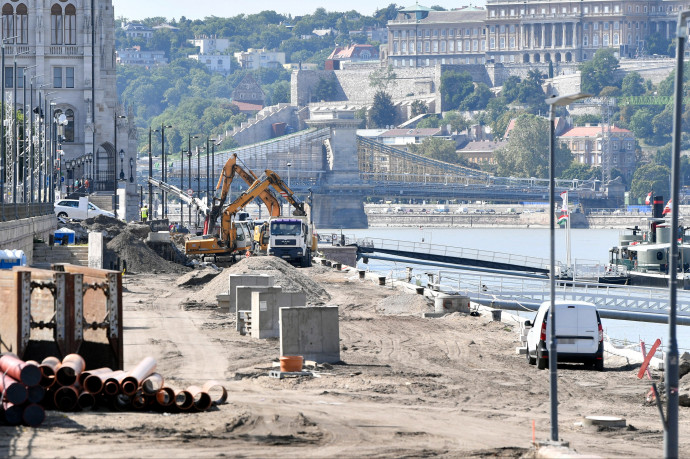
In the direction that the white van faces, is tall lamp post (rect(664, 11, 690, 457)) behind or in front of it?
behind

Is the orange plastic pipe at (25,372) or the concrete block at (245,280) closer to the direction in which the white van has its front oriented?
the concrete block

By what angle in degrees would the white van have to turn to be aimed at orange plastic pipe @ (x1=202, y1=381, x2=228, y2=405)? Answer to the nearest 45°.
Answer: approximately 135° to its left

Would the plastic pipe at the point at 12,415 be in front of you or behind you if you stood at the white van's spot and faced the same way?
behind

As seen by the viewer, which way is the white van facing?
away from the camera

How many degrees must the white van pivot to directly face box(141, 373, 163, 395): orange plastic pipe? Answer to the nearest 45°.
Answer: approximately 135° to its left

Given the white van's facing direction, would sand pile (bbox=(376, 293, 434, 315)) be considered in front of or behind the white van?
in front

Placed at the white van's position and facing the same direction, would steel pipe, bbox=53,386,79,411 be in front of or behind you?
behind

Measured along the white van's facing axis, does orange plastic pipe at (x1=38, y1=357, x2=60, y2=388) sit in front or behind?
behind

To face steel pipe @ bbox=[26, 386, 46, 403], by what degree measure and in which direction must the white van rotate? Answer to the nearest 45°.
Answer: approximately 135° to its left

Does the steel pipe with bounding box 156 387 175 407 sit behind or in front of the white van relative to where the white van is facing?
behind

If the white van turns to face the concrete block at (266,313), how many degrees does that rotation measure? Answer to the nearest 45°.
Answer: approximately 90° to its left
